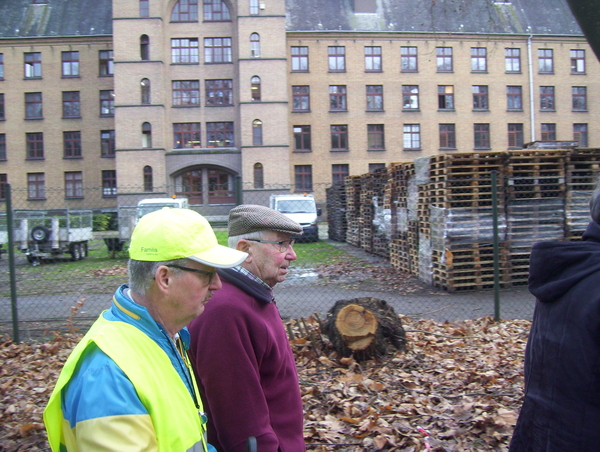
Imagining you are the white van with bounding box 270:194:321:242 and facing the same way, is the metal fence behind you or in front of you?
in front

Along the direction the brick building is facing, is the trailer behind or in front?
in front

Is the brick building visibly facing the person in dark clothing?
yes

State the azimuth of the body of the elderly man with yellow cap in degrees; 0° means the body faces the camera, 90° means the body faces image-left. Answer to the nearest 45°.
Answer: approximately 270°

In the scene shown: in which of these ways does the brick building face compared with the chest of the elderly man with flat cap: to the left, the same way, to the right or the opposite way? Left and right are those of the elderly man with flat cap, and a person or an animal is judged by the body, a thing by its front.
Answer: to the right

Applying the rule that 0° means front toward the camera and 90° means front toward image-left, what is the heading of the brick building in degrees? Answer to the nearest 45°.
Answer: approximately 0°

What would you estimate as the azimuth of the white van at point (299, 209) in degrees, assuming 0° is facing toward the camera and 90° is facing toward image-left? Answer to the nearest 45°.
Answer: approximately 0°

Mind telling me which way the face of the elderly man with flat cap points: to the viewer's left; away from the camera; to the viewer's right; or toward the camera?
to the viewer's right

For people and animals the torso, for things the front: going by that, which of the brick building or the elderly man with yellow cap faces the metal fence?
the brick building

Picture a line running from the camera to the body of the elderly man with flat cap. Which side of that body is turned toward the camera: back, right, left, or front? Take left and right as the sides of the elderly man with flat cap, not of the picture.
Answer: right
